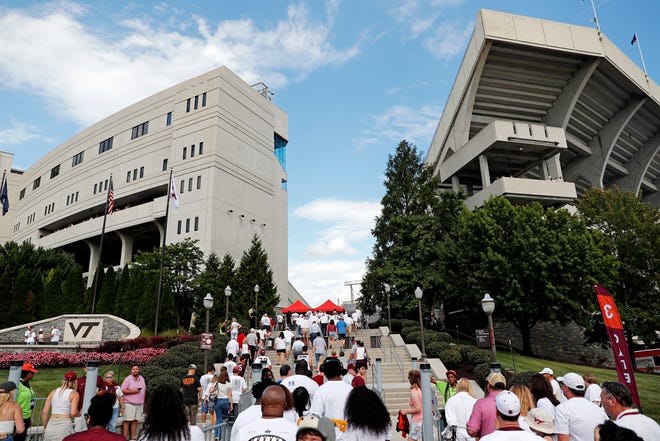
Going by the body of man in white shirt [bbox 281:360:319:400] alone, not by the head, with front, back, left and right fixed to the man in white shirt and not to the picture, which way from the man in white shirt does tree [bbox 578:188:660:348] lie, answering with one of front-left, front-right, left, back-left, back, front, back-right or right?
front-right

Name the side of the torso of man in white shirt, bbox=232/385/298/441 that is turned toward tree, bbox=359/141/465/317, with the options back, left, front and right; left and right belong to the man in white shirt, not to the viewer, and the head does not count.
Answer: front

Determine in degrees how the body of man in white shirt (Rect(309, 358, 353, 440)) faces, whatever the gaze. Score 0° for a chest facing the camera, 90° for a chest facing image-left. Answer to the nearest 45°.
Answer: approximately 180°

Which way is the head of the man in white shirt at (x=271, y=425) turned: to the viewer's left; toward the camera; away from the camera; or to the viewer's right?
away from the camera

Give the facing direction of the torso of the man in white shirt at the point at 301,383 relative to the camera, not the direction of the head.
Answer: away from the camera

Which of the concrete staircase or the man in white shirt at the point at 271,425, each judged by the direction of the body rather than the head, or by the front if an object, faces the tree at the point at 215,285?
the man in white shirt

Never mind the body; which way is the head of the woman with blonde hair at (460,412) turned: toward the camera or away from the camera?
away from the camera

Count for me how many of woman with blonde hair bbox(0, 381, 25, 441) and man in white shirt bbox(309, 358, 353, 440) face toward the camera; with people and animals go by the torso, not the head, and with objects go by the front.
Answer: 0

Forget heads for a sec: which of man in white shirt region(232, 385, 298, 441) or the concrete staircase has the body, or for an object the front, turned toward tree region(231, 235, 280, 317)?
the man in white shirt

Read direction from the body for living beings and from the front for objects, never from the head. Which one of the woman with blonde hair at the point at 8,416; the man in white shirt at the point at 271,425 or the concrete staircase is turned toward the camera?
the concrete staircase

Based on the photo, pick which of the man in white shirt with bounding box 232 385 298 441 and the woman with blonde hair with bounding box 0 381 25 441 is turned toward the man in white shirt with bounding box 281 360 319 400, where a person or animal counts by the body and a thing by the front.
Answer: the man in white shirt with bounding box 232 385 298 441

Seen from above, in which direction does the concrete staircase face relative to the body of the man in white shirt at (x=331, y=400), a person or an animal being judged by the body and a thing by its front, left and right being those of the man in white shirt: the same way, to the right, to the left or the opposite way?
the opposite way

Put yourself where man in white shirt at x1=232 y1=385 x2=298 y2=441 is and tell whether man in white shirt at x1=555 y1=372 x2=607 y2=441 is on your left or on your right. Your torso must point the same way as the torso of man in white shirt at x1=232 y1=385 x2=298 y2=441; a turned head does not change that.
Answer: on your right

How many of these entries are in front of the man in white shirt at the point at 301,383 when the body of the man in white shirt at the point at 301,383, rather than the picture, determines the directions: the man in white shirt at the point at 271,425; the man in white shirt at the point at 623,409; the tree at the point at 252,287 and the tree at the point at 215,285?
2

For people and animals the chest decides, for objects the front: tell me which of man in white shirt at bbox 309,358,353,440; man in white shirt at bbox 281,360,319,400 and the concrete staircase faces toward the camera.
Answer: the concrete staircase

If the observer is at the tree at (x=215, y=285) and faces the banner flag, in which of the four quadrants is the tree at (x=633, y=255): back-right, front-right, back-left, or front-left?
front-left

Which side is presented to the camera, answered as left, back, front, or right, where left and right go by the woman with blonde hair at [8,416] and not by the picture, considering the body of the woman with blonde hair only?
back

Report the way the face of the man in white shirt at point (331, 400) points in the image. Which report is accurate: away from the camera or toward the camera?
away from the camera
